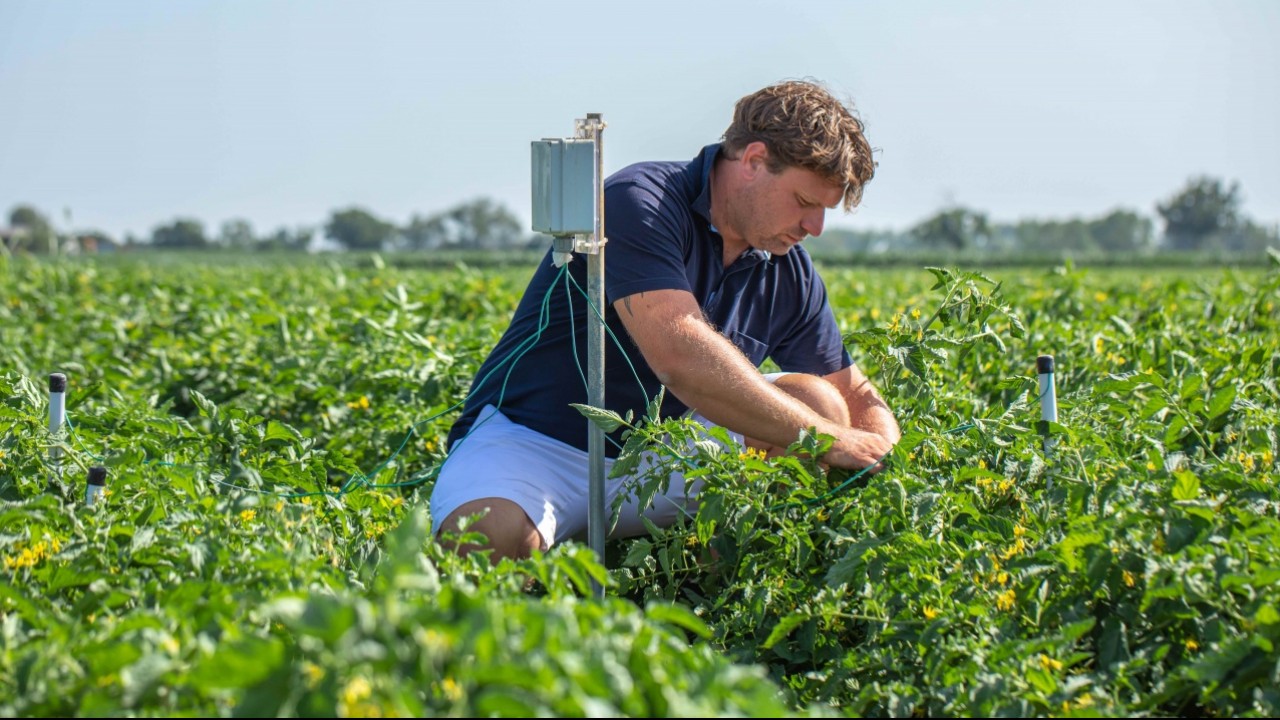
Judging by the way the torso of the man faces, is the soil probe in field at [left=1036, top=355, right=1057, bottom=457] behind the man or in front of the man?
in front

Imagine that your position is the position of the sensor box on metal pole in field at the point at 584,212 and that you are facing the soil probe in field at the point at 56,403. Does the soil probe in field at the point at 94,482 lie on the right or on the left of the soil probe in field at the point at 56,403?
left

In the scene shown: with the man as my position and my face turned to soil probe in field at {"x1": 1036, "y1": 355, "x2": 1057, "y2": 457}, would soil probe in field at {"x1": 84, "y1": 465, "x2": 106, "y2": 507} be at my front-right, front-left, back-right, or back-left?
back-right

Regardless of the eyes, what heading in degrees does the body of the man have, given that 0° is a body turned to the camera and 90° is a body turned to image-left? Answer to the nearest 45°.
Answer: approximately 315°

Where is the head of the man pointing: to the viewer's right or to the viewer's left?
to the viewer's right

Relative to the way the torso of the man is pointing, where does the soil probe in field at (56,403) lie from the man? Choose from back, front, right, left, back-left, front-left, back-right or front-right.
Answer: back-right
